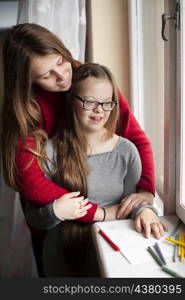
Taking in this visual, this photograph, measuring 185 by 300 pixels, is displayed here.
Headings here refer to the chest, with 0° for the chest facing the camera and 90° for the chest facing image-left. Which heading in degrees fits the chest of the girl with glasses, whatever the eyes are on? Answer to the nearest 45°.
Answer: approximately 315°

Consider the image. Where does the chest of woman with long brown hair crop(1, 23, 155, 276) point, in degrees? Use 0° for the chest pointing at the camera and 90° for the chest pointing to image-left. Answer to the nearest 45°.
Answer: approximately 315°
